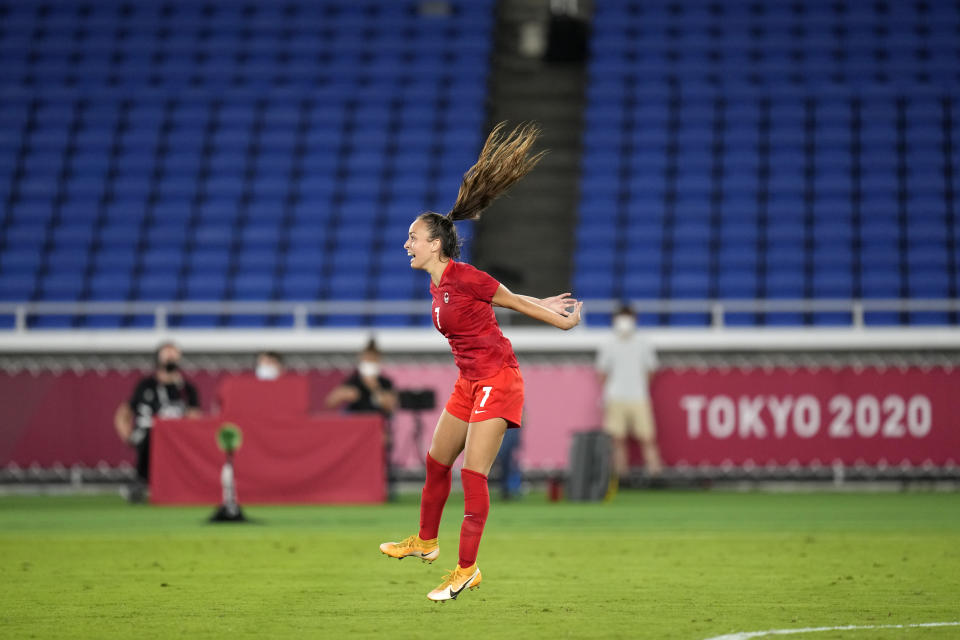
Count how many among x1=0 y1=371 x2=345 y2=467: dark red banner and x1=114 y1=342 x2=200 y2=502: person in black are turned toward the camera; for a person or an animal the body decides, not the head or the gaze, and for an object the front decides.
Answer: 2

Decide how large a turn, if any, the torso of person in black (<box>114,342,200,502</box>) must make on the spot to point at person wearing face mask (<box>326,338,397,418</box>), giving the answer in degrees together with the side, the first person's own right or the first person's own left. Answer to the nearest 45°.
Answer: approximately 90° to the first person's own left

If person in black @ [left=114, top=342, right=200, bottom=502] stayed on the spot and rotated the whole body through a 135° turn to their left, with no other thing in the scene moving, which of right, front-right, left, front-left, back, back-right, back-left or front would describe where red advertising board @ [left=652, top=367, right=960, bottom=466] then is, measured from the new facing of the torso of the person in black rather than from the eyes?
front-right

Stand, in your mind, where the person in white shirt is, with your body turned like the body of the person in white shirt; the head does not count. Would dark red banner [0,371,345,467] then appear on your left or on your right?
on your right
